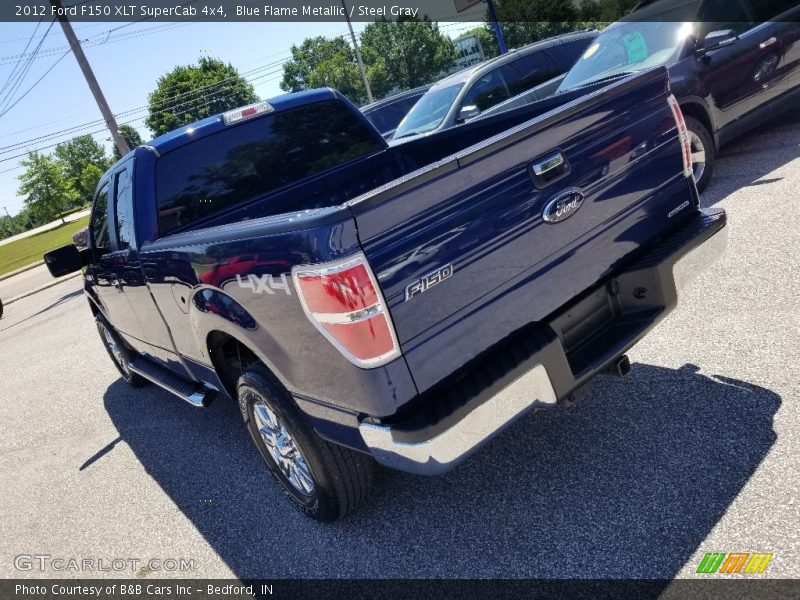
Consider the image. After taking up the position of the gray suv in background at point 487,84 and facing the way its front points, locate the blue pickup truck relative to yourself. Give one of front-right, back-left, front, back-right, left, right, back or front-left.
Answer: front-left

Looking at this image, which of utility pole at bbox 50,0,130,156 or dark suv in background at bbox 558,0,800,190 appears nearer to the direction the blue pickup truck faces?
the utility pole

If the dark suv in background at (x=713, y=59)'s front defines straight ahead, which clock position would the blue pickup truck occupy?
The blue pickup truck is roughly at 11 o'clock from the dark suv in background.

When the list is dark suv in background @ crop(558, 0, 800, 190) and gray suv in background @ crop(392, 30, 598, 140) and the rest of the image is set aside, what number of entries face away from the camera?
0

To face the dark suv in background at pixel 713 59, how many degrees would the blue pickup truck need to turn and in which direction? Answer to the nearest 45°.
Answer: approximately 90° to its right

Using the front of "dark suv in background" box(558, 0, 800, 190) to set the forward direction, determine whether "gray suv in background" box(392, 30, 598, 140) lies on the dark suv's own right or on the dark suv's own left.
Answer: on the dark suv's own right

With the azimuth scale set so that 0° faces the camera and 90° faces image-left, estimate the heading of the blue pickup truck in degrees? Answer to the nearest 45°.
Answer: approximately 135°

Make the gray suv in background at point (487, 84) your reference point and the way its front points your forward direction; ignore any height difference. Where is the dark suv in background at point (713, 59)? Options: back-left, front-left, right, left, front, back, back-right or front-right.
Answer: left

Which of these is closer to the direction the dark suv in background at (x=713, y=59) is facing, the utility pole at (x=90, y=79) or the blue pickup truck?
the blue pickup truck

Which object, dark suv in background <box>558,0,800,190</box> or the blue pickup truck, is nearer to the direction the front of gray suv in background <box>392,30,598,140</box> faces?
the blue pickup truck

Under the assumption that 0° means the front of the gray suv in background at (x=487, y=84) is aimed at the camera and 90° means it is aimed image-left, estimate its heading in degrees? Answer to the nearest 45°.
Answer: approximately 45°
